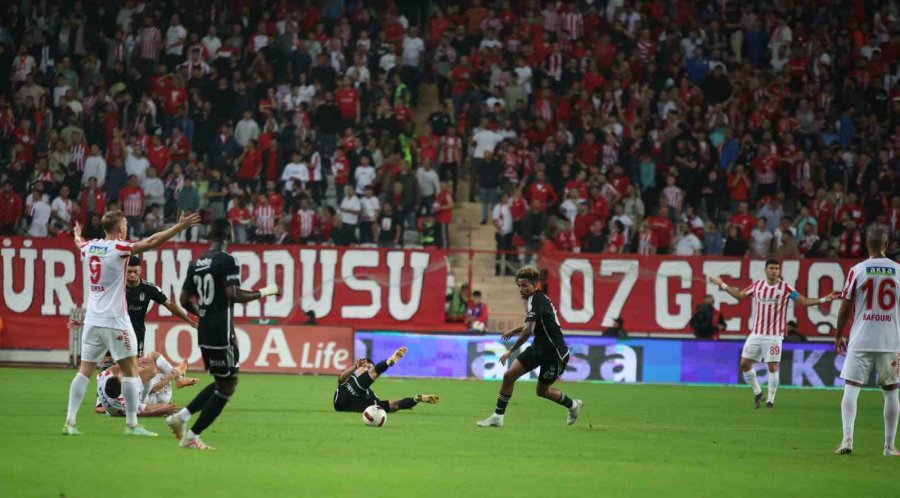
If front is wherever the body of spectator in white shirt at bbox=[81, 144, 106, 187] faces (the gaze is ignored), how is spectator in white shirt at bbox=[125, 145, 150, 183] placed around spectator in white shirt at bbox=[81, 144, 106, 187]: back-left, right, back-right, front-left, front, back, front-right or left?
left

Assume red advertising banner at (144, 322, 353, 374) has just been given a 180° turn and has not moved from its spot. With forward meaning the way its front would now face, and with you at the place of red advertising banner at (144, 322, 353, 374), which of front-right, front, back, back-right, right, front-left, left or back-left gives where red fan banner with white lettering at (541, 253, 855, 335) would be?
right

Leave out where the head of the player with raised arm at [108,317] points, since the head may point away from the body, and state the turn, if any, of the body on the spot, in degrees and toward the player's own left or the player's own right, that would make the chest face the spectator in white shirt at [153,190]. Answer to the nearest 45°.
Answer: approximately 45° to the player's own left

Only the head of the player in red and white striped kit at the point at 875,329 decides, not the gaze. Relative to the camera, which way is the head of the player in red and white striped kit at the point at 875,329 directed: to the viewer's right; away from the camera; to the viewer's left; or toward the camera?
away from the camera

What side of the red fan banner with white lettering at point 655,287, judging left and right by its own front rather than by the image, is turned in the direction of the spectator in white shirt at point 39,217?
right

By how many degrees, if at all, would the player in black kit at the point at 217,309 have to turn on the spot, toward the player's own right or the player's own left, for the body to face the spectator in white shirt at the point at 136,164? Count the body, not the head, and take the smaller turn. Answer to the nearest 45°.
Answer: approximately 45° to the player's own left

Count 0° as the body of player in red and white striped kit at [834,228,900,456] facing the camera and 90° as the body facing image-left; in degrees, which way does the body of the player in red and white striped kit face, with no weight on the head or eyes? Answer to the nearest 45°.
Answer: approximately 180°

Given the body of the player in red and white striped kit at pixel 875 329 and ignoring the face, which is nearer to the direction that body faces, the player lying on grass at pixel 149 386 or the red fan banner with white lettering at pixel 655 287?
the red fan banner with white lettering

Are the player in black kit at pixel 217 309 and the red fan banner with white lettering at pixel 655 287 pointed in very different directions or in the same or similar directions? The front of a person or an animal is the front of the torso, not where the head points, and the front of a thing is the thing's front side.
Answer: very different directions

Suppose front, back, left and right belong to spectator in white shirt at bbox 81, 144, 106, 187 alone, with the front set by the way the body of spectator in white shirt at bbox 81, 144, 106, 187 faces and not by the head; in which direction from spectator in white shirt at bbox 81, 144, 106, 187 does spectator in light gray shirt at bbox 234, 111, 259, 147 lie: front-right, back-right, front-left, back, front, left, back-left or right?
left

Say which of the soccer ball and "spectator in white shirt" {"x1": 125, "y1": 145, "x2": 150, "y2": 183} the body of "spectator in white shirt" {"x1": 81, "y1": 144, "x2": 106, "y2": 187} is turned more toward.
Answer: the soccer ball

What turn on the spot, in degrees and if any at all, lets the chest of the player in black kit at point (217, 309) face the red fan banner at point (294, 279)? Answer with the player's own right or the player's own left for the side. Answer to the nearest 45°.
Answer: approximately 45° to the player's own left

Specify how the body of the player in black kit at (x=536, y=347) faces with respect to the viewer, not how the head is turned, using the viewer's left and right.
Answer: facing to the left of the viewer

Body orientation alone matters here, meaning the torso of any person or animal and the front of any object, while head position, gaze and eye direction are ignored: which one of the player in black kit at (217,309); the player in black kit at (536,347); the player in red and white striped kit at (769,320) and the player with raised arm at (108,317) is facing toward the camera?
the player in red and white striped kit

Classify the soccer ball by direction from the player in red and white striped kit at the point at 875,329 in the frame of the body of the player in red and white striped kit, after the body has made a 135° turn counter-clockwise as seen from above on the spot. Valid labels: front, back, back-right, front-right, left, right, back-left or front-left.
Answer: front-right

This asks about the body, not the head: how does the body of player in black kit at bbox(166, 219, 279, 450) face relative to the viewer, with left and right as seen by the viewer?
facing away from the viewer and to the right of the viewer
